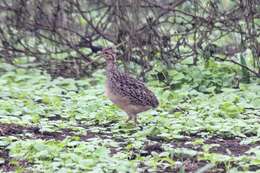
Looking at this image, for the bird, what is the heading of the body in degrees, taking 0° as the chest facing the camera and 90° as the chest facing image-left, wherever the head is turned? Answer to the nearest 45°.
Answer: approximately 90°
